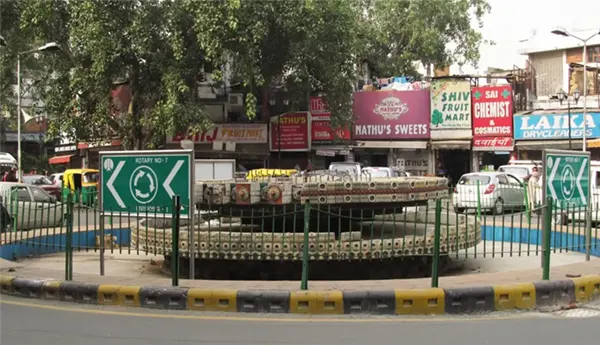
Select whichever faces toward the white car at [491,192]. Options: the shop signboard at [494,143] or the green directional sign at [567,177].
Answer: the shop signboard

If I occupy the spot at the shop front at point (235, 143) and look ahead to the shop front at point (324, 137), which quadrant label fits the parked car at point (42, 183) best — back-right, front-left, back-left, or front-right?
back-right

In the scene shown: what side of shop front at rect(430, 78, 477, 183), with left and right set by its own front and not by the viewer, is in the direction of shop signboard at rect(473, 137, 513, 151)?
left

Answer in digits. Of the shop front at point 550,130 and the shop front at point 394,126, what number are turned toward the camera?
2

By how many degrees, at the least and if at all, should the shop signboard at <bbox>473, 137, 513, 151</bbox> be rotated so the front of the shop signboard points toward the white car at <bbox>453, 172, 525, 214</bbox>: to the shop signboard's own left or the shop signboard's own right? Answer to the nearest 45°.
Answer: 0° — it already faces it

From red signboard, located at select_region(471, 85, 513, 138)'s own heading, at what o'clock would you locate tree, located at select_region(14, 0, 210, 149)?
The tree is roughly at 2 o'clock from the red signboard.

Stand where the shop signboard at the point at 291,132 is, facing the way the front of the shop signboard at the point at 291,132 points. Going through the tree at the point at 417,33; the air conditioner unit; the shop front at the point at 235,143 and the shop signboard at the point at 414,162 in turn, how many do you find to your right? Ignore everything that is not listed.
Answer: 2

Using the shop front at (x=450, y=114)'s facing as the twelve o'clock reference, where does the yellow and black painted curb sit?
The yellow and black painted curb is roughly at 12 o'clock from the shop front.

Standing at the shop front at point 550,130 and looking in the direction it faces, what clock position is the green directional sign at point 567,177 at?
The green directional sign is roughly at 12 o'clock from the shop front.

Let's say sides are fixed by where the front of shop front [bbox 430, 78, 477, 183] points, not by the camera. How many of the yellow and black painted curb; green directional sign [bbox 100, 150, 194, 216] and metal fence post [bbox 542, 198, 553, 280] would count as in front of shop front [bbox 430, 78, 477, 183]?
3

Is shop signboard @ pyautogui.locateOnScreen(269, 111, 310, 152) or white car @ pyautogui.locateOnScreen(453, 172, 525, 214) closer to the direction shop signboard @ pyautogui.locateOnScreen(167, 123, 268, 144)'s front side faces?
the white car

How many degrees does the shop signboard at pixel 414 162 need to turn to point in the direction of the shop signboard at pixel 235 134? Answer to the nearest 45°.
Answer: approximately 90° to its right
